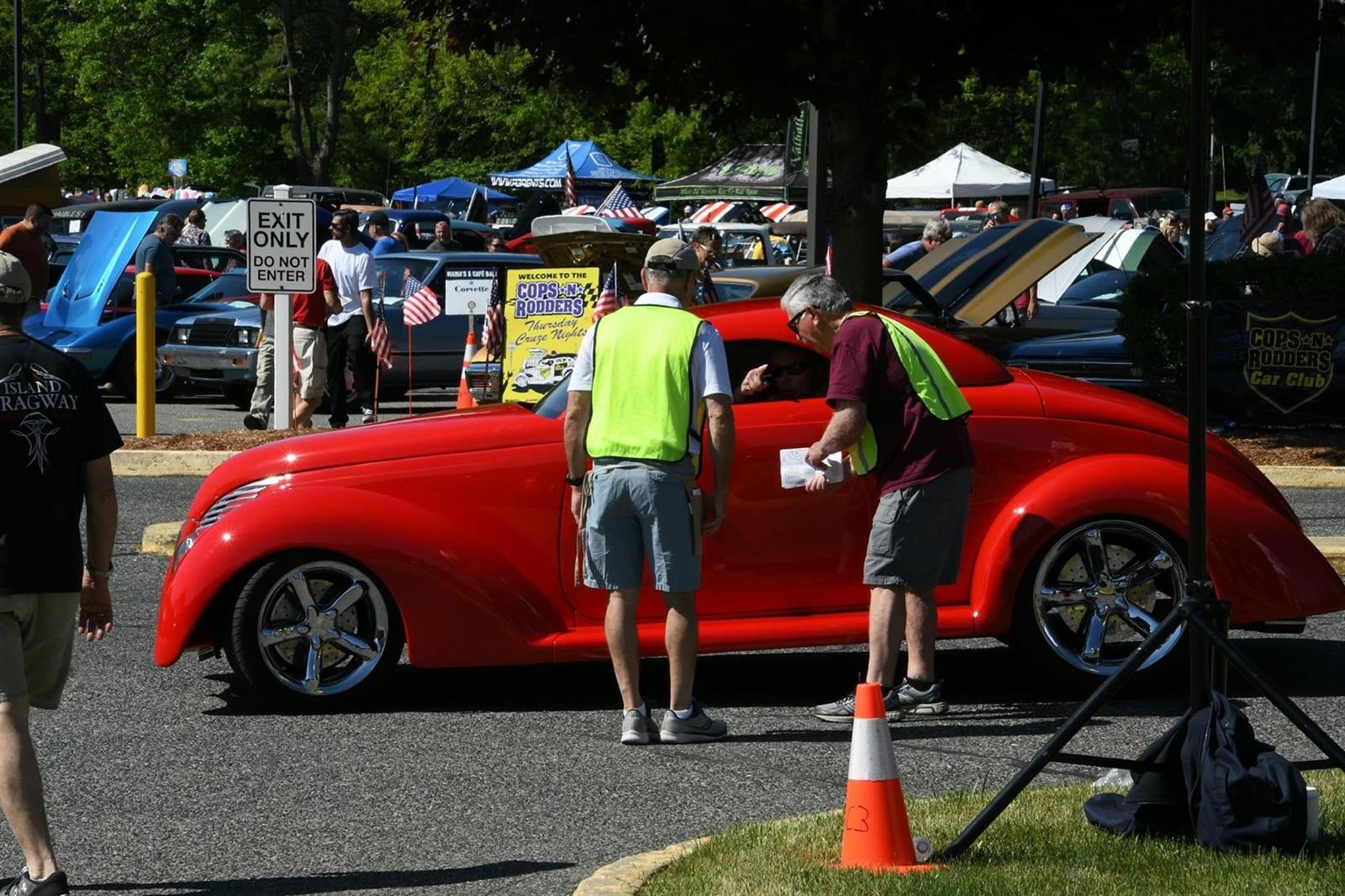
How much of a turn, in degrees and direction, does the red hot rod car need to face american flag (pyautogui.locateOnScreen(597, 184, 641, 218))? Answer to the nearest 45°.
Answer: approximately 90° to its right

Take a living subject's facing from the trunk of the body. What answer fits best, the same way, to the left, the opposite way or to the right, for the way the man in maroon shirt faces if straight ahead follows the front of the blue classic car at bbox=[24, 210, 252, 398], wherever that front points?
to the right

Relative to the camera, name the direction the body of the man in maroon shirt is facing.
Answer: to the viewer's left

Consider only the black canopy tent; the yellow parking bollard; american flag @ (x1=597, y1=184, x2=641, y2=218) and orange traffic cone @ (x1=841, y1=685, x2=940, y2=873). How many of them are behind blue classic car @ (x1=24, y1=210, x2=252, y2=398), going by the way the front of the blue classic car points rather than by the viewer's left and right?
2

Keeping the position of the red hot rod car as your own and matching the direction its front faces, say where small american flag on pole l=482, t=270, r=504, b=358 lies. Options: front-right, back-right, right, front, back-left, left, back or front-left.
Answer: right

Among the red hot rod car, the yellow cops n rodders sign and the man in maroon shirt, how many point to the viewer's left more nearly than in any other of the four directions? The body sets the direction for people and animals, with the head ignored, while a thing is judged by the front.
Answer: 2

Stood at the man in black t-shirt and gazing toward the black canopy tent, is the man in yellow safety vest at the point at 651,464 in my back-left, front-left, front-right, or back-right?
front-right

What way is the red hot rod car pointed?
to the viewer's left

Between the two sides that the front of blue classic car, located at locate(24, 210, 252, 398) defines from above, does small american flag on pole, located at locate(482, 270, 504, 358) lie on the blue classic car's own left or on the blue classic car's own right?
on the blue classic car's own left

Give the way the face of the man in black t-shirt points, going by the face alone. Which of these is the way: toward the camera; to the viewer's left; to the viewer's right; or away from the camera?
away from the camera

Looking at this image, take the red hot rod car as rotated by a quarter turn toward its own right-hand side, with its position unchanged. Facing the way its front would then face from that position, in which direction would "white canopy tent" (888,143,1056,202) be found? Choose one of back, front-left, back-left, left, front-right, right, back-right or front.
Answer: front

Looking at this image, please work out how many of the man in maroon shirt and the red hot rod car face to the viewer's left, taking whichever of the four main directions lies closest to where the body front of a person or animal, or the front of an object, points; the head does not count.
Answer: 2

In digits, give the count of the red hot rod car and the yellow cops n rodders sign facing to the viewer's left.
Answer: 1

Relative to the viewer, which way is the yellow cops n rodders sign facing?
toward the camera
